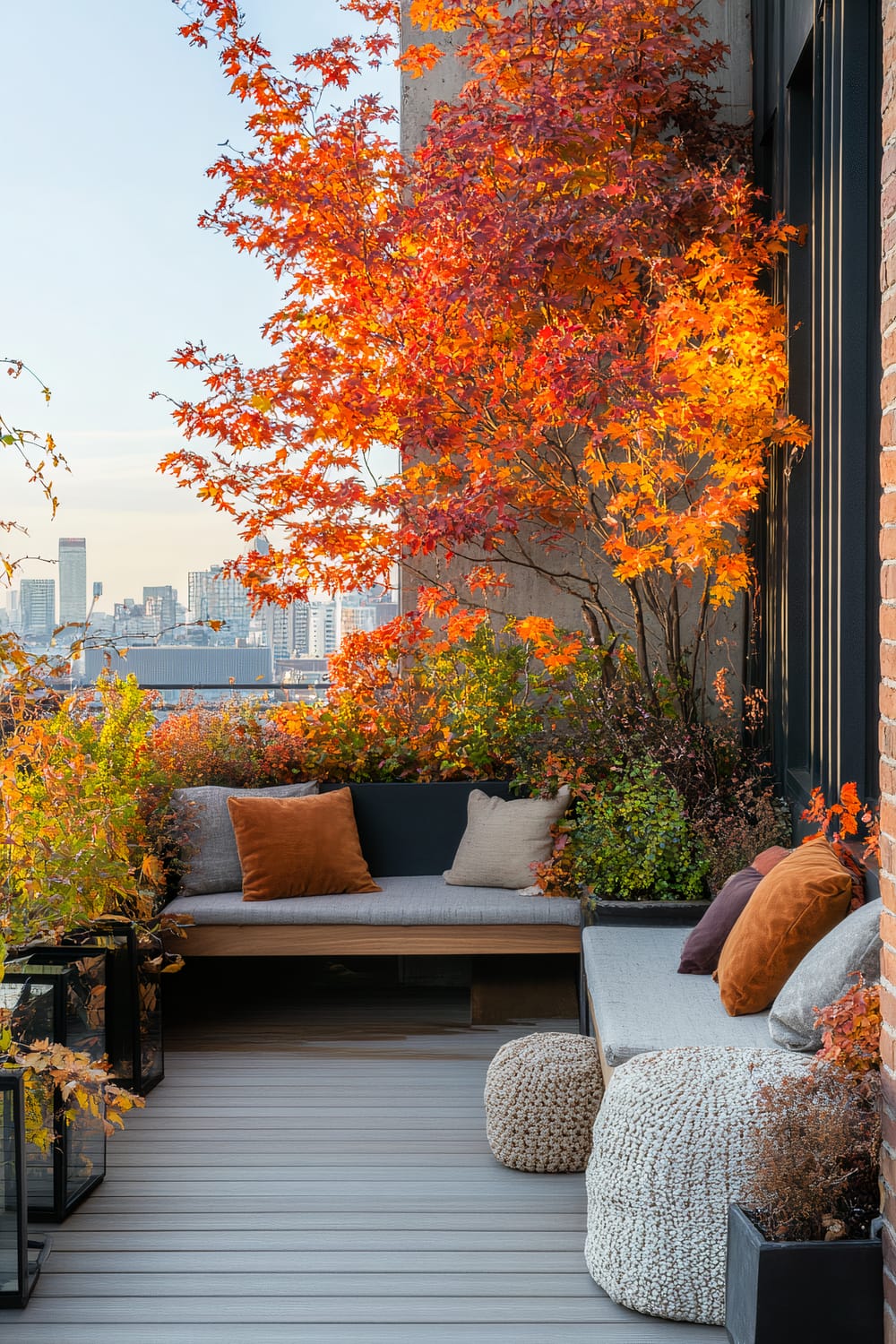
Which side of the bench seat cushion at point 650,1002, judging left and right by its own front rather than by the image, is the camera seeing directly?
left

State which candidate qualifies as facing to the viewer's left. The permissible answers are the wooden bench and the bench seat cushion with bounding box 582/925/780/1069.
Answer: the bench seat cushion

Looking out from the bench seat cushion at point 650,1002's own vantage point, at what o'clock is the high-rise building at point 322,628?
The high-rise building is roughly at 2 o'clock from the bench seat cushion.

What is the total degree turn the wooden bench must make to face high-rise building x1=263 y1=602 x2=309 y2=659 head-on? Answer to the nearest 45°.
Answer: approximately 180°

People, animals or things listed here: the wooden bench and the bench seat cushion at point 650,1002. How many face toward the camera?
1

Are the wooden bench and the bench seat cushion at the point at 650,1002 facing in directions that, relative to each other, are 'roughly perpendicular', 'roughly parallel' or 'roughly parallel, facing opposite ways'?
roughly perpendicular

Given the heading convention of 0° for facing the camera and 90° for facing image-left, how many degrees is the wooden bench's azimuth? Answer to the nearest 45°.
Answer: approximately 0°

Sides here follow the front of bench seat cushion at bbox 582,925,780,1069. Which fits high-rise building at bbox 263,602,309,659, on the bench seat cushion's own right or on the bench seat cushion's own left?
on the bench seat cushion's own right

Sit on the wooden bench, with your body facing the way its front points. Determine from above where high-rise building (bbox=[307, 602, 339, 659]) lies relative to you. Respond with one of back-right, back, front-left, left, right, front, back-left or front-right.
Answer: back

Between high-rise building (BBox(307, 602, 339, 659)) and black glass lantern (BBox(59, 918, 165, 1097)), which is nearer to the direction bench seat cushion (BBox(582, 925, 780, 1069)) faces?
the black glass lantern
